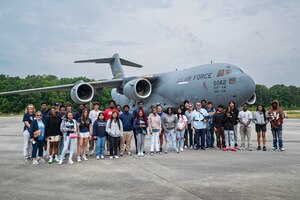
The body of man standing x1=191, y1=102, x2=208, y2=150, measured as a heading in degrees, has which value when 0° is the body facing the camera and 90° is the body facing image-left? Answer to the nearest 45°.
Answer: approximately 0°

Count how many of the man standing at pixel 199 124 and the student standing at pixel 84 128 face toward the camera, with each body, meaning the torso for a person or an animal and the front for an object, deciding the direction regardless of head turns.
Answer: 2

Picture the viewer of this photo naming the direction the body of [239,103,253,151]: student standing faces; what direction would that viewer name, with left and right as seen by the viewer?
facing the viewer

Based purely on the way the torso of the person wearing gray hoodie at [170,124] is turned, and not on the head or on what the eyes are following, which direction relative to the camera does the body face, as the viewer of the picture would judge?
toward the camera

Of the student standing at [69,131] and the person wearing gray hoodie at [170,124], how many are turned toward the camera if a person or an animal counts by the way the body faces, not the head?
2

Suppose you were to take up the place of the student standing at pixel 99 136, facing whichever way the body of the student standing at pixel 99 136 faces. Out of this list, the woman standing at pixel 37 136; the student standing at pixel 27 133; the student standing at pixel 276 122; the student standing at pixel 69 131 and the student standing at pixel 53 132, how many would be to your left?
1

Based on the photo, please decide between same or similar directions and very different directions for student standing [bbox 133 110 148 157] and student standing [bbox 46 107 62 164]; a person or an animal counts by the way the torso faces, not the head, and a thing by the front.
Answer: same or similar directions

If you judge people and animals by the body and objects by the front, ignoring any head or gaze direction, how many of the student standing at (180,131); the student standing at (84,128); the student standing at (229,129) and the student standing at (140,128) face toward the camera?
4

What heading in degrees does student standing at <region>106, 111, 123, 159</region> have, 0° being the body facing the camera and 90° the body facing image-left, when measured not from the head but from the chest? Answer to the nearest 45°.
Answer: approximately 0°

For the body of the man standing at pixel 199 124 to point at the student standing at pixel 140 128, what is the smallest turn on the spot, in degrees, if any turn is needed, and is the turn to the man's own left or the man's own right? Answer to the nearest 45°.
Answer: approximately 45° to the man's own right

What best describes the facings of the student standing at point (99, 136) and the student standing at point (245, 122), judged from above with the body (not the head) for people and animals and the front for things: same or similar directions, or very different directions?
same or similar directions

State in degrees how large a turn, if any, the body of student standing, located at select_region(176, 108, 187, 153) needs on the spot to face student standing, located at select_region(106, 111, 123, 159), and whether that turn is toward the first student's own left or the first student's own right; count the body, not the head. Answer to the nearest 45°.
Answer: approximately 45° to the first student's own right
